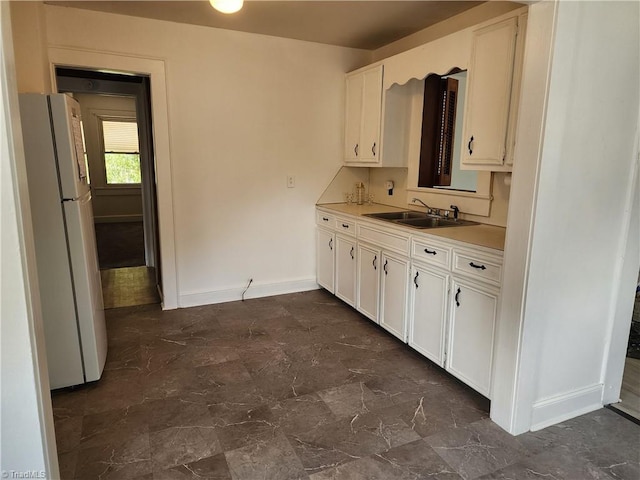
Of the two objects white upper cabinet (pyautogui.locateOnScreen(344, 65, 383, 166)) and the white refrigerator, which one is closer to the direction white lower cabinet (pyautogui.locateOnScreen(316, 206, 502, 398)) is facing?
the white refrigerator

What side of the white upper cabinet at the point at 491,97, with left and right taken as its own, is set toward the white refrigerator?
front

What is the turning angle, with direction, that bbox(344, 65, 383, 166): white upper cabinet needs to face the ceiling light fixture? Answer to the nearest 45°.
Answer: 0° — it already faces it

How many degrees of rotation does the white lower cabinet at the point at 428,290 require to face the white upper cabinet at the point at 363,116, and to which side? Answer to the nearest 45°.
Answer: approximately 90° to its right

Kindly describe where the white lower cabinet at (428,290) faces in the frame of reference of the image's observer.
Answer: facing the viewer and to the left of the viewer

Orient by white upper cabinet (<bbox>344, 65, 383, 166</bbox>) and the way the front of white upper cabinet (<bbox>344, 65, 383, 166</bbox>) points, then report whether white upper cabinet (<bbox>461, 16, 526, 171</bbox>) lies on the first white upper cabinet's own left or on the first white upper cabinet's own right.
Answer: on the first white upper cabinet's own left

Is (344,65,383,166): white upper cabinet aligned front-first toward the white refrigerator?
yes

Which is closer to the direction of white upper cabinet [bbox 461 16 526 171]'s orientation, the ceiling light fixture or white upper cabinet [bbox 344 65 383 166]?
the ceiling light fixture

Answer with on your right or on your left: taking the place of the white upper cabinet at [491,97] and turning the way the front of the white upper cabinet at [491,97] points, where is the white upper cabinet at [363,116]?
on your right

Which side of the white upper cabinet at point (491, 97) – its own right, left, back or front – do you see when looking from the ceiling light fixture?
front
